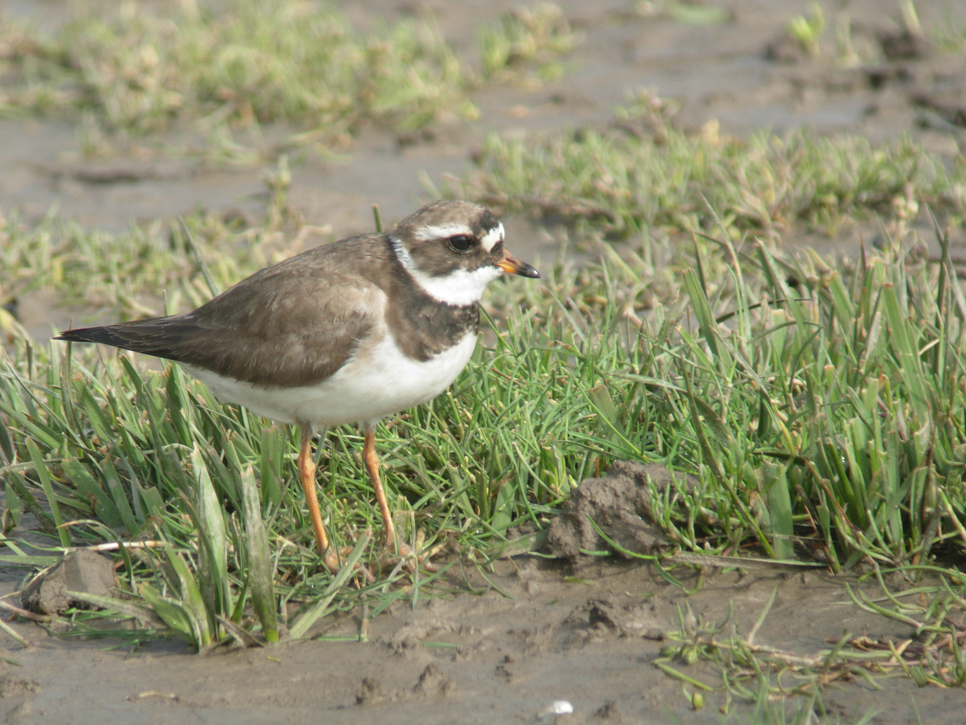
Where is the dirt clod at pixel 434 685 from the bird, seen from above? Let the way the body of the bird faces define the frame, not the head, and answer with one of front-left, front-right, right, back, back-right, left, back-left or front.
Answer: right

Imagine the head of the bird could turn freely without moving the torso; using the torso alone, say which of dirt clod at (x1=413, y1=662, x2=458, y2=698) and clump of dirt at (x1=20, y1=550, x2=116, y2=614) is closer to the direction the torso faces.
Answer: the dirt clod

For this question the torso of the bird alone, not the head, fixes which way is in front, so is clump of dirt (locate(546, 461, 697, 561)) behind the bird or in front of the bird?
in front

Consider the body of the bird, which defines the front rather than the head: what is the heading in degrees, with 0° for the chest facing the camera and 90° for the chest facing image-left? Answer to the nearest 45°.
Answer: approximately 270°

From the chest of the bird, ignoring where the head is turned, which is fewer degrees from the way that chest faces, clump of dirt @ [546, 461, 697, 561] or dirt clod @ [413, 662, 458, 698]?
the clump of dirt

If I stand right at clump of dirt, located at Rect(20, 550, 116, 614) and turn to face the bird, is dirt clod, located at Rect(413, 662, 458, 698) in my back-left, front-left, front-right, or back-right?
front-right

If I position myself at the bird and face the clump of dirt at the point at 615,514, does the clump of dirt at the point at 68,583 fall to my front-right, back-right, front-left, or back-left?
back-right

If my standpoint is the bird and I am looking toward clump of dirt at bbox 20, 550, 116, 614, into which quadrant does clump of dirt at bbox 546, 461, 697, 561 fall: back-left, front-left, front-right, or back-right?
back-left

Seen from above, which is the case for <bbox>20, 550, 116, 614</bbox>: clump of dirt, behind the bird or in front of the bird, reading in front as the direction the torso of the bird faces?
behind
